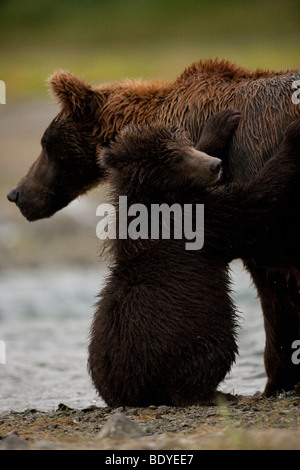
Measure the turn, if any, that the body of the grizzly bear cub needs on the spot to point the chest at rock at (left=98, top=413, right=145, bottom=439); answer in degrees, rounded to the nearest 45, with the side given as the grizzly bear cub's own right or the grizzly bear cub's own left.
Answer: approximately 135° to the grizzly bear cub's own right

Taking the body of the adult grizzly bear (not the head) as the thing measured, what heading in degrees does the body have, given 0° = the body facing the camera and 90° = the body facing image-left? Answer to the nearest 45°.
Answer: approximately 90°

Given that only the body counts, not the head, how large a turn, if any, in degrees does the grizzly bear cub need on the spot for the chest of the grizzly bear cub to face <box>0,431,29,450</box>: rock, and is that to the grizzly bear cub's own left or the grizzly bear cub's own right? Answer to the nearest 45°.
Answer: approximately 180°

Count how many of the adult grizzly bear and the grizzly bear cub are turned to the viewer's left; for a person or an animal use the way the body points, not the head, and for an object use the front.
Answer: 1

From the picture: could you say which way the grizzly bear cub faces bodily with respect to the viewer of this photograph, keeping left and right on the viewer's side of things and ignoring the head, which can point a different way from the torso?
facing away from the viewer and to the right of the viewer
